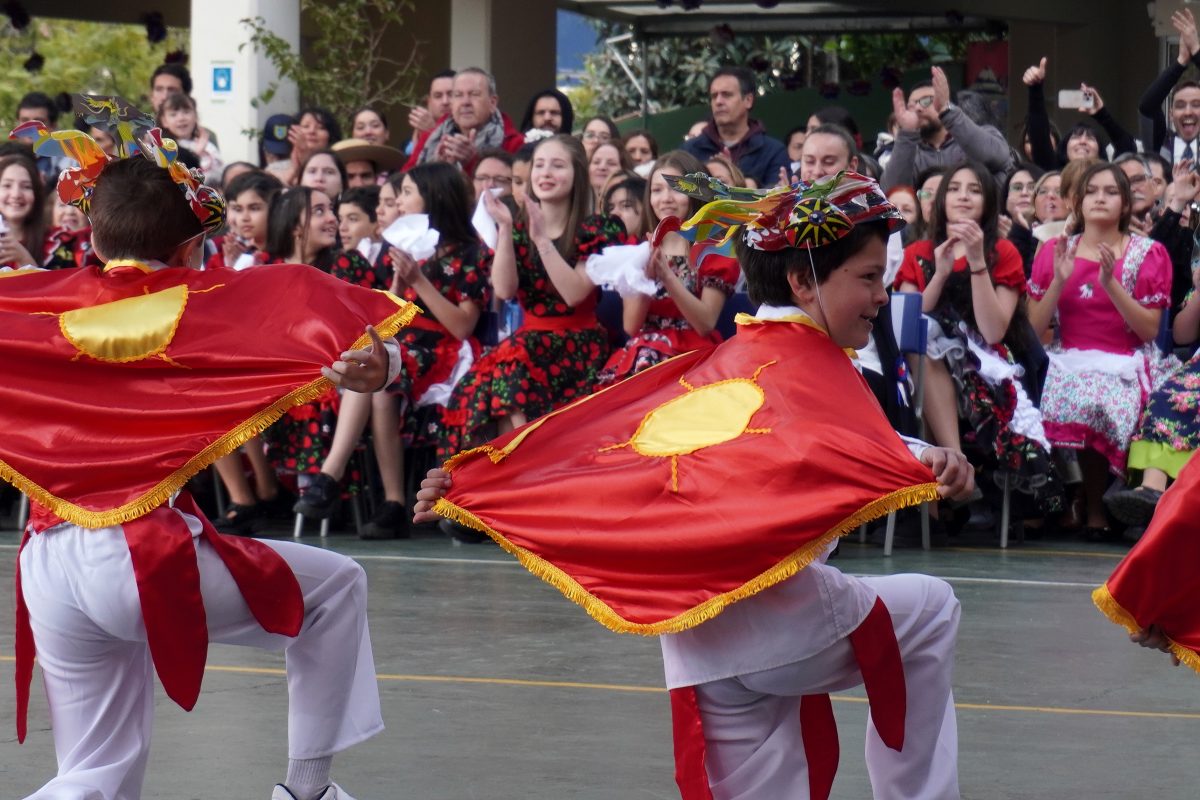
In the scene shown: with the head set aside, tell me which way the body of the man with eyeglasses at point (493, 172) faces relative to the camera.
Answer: toward the camera

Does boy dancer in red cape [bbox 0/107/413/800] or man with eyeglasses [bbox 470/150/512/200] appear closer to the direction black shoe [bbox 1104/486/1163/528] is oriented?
the boy dancer in red cape

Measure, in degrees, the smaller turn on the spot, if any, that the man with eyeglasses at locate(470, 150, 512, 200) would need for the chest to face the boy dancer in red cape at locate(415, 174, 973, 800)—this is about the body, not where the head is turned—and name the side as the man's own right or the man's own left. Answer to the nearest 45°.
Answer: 0° — they already face them

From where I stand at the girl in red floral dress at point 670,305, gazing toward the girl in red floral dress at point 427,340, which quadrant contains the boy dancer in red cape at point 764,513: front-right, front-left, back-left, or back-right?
back-left

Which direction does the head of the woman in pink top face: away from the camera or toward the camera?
toward the camera

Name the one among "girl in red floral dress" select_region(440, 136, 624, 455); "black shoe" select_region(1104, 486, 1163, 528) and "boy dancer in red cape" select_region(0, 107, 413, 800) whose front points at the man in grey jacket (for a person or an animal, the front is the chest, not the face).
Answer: the boy dancer in red cape

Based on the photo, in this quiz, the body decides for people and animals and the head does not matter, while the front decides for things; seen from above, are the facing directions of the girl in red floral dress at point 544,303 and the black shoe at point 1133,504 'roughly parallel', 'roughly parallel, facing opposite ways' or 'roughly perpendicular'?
roughly parallel

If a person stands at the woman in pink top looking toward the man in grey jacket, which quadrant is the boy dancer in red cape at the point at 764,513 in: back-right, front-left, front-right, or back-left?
back-left

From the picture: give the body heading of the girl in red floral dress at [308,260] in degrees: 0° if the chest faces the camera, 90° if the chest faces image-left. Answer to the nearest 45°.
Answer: approximately 315°

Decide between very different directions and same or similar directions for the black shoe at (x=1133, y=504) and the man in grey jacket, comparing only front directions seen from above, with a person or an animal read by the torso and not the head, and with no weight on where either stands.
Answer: same or similar directions

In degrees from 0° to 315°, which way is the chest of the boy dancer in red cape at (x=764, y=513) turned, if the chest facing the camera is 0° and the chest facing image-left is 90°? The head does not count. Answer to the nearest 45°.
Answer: approximately 225°

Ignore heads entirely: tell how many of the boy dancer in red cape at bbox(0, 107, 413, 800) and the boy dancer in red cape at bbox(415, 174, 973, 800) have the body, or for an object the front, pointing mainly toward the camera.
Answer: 0

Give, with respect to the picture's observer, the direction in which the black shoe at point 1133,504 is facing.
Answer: facing the viewer and to the left of the viewer
